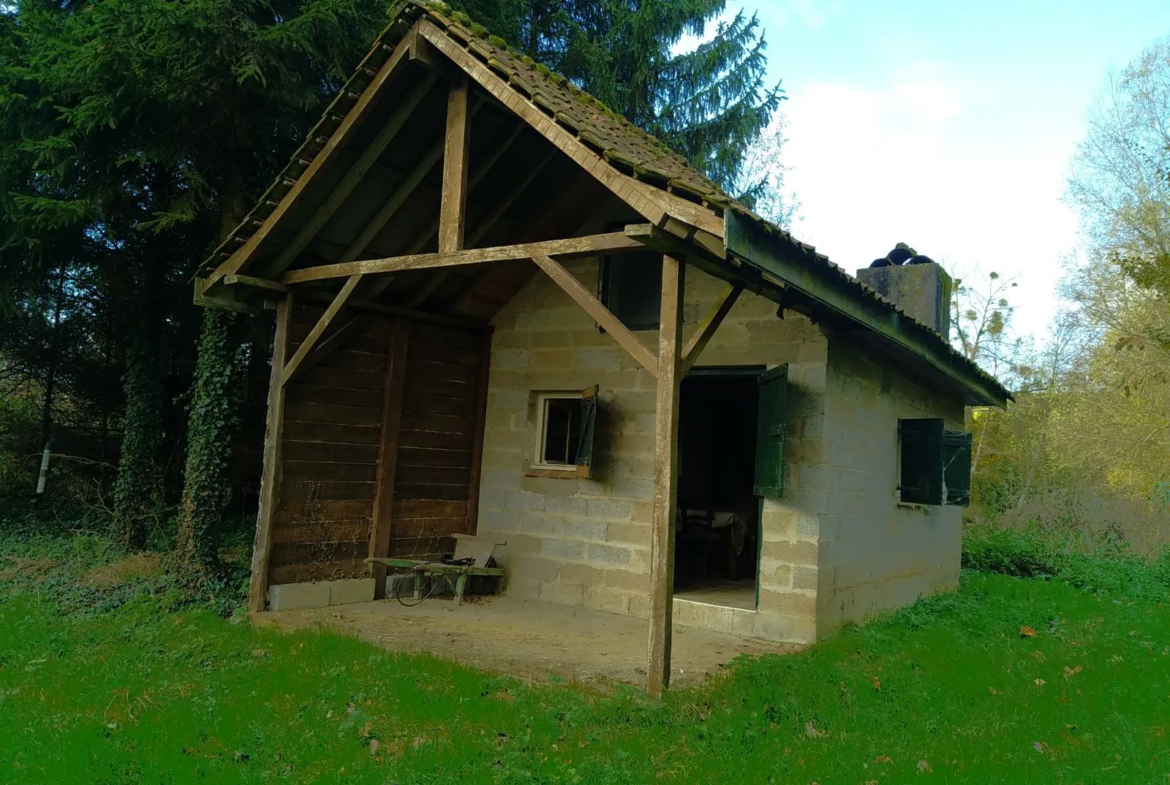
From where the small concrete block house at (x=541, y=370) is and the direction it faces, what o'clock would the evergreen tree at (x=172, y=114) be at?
The evergreen tree is roughly at 2 o'clock from the small concrete block house.

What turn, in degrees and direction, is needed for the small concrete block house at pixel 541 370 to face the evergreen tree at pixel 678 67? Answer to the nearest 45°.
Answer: approximately 135° to its right

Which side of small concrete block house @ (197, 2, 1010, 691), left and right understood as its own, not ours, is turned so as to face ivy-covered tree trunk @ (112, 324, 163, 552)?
right

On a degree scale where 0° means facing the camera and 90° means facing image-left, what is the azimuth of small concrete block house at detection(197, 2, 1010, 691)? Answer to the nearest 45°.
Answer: approximately 45°

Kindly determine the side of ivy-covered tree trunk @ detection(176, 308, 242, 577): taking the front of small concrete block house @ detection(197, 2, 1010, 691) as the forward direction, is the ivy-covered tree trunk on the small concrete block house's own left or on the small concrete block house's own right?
on the small concrete block house's own right
